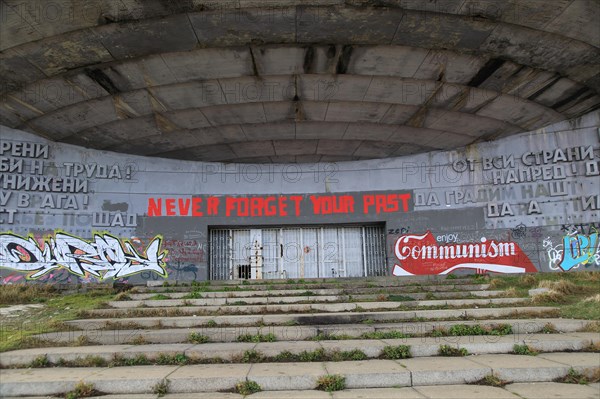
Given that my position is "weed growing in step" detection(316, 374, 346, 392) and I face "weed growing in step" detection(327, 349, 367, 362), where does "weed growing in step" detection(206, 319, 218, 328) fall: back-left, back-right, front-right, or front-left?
front-left

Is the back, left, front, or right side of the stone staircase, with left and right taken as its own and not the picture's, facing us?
front

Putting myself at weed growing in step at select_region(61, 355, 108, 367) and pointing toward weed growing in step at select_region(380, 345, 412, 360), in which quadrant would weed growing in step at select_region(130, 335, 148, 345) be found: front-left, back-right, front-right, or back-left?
front-left
